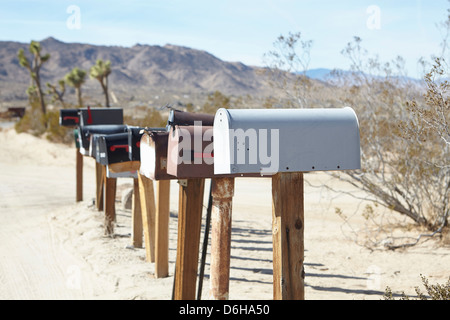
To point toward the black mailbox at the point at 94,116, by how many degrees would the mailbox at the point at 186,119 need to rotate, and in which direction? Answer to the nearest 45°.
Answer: approximately 90° to its right

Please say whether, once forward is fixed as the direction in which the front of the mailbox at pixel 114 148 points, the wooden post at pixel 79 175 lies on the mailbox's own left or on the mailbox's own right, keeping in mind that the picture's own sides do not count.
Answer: on the mailbox's own right

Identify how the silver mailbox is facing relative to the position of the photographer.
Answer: facing to the left of the viewer

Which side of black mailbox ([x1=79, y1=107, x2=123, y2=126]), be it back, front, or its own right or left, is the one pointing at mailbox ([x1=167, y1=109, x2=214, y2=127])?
left

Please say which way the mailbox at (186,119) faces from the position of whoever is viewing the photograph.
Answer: facing to the left of the viewer

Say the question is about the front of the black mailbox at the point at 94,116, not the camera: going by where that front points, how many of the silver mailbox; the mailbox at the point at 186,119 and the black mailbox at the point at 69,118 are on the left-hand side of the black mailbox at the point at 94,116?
2

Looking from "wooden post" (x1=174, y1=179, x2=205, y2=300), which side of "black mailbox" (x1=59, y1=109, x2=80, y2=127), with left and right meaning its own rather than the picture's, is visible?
left

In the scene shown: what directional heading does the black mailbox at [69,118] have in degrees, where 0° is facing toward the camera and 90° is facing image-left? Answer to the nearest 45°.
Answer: approximately 90°

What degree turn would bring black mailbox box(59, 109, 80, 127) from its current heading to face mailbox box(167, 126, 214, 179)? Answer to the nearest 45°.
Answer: approximately 90° to its left

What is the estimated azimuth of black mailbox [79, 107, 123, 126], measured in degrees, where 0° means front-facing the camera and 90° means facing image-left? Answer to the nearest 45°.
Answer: approximately 90°

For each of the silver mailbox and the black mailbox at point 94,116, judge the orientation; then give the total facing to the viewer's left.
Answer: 2

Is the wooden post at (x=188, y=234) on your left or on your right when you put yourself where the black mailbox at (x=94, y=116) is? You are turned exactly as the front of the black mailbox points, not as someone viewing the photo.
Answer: on your left
